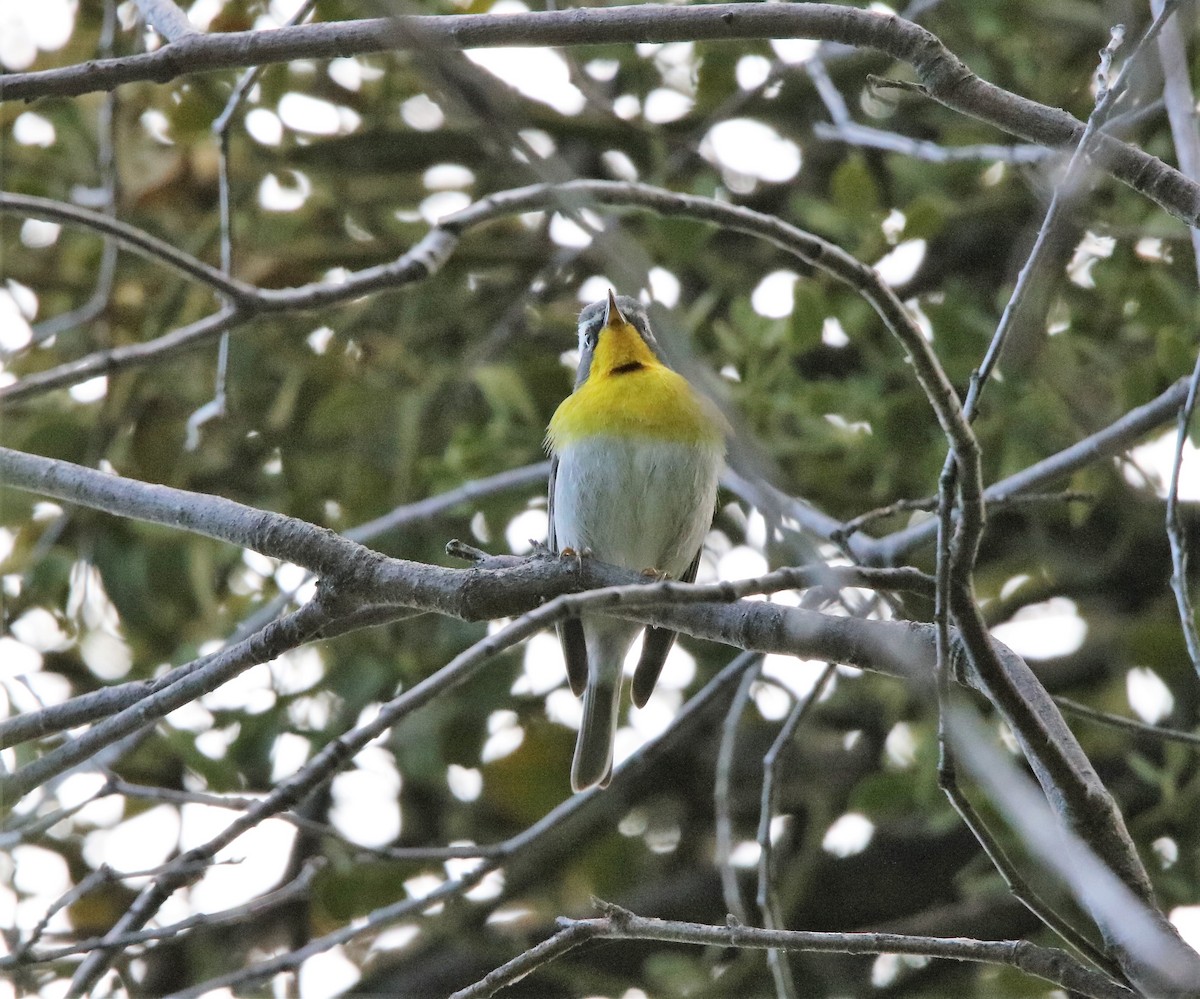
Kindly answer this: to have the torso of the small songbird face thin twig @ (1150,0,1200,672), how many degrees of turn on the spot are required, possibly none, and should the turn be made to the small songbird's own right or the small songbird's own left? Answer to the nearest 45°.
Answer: approximately 45° to the small songbird's own left

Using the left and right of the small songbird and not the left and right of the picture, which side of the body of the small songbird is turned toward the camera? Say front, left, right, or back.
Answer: front

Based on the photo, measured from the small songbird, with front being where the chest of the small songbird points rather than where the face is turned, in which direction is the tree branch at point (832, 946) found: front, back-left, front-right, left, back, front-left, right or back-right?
front
